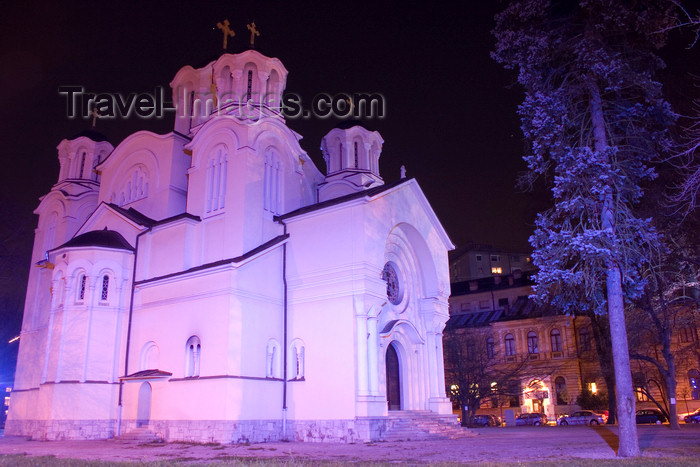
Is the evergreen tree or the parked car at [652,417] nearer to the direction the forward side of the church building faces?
the evergreen tree

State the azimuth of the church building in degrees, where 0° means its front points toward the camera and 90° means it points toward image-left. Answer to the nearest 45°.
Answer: approximately 315°

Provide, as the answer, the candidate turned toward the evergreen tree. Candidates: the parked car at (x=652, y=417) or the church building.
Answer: the church building

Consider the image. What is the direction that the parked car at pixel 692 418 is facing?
to the viewer's left

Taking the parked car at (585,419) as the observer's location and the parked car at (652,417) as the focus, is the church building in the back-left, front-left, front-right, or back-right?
back-right
